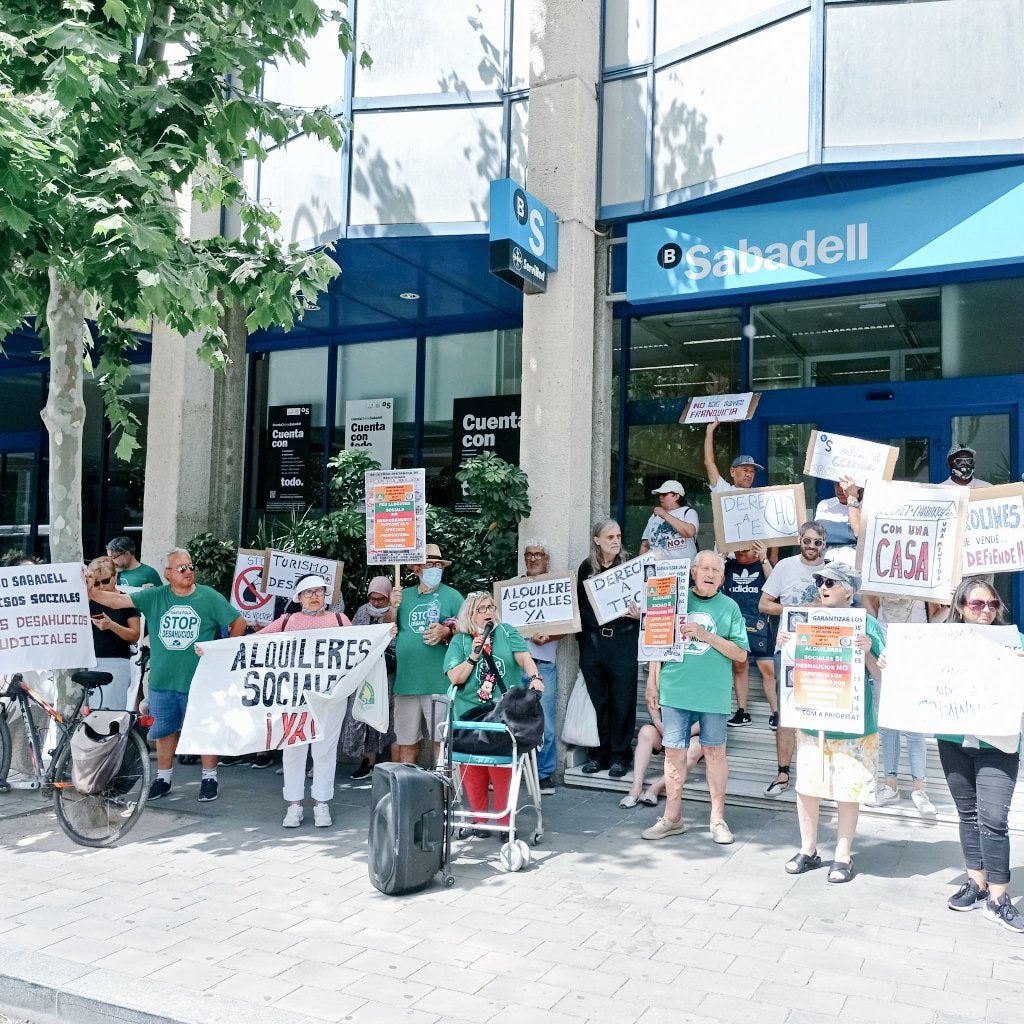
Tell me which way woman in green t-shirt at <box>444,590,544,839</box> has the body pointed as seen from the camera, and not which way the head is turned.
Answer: toward the camera

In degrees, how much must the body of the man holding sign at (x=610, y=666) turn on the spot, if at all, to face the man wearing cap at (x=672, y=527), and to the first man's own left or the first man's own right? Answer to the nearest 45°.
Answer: approximately 135° to the first man's own left

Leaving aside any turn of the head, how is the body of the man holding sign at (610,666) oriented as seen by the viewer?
toward the camera

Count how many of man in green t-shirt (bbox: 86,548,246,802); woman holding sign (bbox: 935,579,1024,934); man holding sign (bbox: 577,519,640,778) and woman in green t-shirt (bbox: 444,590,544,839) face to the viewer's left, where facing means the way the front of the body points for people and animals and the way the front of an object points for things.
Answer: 0

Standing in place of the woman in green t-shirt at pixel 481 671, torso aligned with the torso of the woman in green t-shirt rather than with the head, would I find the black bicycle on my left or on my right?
on my right

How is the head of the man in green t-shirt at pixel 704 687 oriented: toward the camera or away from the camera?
toward the camera

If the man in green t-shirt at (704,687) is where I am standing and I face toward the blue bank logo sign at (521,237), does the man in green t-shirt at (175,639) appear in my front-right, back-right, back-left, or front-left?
front-left

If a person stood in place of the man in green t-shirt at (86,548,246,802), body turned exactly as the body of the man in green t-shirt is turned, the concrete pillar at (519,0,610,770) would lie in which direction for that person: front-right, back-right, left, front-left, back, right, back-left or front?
left

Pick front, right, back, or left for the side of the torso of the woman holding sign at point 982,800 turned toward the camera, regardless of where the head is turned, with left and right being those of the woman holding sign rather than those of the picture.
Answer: front
